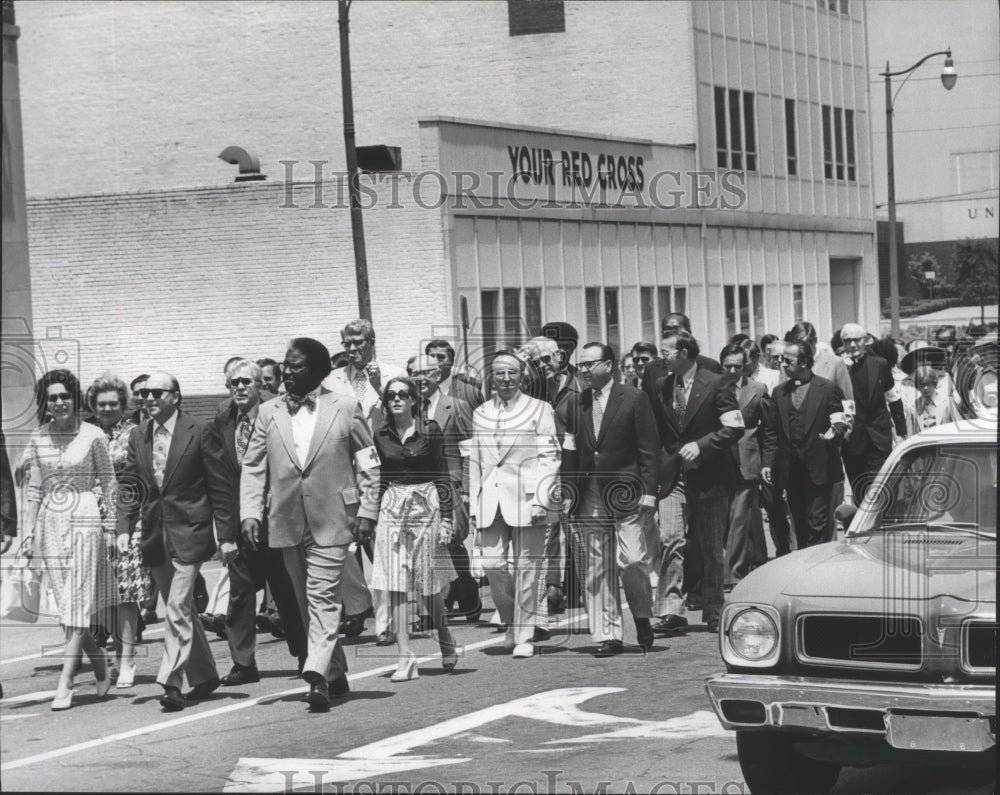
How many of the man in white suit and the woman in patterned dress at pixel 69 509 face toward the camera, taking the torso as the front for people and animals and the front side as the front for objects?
2

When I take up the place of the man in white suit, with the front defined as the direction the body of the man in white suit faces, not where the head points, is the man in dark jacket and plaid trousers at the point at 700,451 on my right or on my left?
on my left

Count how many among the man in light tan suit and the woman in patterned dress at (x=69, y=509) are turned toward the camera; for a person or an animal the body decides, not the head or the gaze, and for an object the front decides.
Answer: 2

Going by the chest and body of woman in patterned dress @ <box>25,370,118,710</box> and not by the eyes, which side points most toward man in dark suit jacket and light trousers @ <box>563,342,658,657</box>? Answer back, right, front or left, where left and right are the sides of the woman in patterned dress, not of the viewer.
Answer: left

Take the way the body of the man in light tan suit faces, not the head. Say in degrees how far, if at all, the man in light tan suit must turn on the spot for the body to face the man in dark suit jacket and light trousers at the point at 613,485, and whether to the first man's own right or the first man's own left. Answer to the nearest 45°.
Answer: approximately 135° to the first man's own left

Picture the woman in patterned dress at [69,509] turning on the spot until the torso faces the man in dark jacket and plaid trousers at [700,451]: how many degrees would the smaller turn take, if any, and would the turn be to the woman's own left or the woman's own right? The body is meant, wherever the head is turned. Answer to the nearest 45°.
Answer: approximately 90° to the woman's own left

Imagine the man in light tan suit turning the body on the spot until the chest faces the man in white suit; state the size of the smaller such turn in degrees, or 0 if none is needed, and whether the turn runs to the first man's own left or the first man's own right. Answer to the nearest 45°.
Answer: approximately 135° to the first man's own left

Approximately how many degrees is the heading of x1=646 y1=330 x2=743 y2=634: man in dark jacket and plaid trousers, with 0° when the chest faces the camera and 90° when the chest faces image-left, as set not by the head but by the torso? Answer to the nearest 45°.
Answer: approximately 45°

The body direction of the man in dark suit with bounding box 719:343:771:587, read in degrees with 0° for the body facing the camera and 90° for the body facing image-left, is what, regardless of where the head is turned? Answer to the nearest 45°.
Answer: approximately 45°
